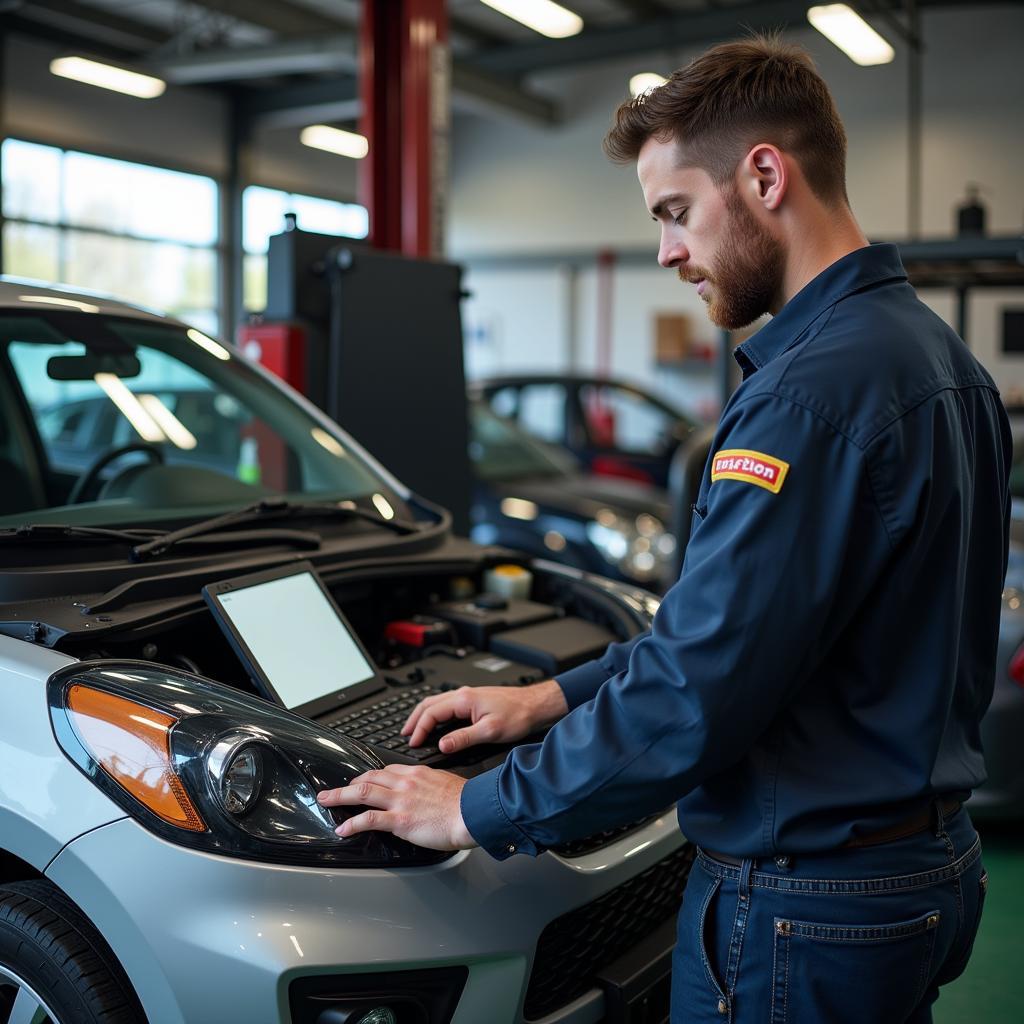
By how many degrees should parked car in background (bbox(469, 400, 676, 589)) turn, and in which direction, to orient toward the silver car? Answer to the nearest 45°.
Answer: approximately 45° to its right

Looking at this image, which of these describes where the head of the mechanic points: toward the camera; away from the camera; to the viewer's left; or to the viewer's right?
to the viewer's left

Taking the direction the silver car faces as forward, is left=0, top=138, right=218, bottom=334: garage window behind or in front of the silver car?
behind

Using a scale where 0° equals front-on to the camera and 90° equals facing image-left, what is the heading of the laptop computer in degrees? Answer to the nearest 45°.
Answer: approximately 315°

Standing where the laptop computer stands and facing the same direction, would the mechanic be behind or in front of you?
in front

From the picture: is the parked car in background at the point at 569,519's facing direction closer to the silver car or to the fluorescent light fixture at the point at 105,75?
the silver car

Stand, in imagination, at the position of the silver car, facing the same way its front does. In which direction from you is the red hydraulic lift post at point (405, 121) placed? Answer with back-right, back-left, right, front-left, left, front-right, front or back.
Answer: back-left
